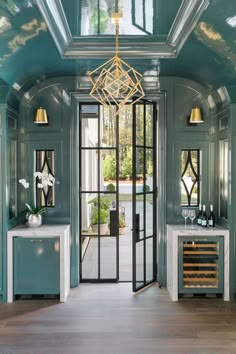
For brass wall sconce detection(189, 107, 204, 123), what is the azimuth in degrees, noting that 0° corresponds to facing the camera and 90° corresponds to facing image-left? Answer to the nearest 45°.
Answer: approximately 0°

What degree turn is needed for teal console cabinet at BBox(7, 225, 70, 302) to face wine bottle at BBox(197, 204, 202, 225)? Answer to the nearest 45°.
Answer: approximately 90° to its left

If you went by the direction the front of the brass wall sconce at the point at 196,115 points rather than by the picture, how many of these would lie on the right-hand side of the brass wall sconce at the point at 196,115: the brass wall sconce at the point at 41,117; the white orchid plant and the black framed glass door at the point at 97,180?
3

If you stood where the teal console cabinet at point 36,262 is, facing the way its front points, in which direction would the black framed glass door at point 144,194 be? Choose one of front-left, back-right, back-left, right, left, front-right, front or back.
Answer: left

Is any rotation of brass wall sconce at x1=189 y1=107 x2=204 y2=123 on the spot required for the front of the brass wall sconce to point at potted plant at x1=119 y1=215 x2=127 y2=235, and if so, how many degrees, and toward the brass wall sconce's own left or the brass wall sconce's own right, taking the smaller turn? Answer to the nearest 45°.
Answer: approximately 135° to the brass wall sconce's own right

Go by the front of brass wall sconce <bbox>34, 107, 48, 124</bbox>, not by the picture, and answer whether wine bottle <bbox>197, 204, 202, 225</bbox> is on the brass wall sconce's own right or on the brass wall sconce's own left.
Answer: on the brass wall sconce's own left

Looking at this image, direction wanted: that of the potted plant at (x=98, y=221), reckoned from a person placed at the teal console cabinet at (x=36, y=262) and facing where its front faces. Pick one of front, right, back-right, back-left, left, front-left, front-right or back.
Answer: back-left
